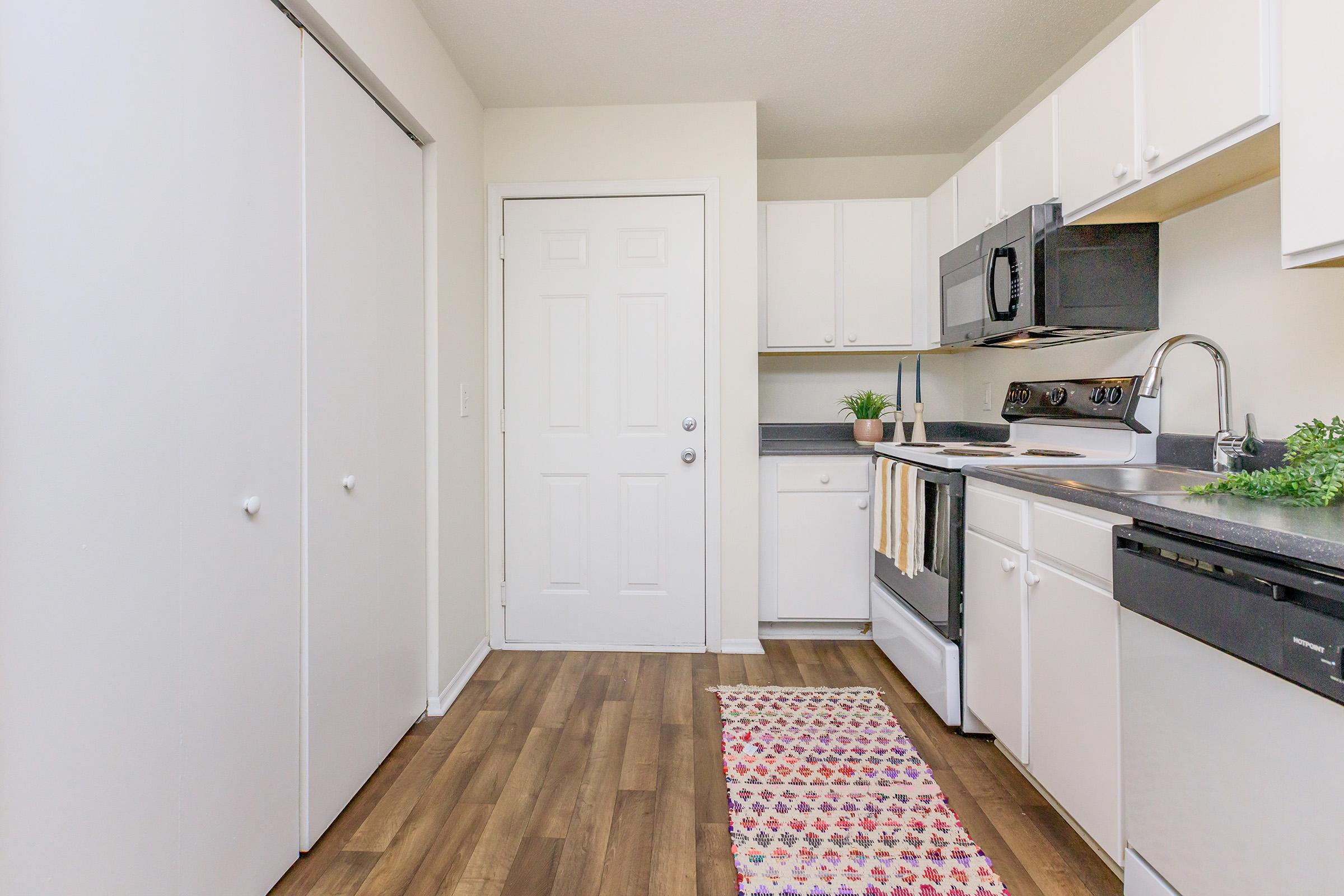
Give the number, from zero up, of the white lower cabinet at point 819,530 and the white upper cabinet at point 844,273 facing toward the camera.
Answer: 2

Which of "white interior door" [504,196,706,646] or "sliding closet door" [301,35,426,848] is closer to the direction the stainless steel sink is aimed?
the sliding closet door

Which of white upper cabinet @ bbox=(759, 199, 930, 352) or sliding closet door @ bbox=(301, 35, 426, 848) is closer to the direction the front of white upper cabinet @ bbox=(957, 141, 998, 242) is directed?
the sliding closet door

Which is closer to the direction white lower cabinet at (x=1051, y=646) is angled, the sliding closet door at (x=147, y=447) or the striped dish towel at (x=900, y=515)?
the sliding closet door

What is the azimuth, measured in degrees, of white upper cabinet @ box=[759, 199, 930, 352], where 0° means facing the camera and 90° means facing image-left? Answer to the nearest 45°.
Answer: approximately 0°

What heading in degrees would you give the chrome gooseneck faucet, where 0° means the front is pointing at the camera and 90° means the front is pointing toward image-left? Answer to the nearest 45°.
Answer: approximately 45°

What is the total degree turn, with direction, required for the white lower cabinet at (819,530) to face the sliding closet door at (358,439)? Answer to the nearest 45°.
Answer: approximately 45° to its right

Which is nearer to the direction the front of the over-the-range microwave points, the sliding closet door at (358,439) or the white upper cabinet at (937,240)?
the sliding closet door
